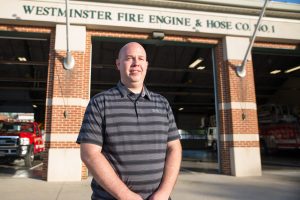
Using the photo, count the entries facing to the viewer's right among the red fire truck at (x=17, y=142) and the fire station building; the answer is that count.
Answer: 0

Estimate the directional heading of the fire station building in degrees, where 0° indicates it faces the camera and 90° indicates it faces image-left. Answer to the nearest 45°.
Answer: approximately 0°

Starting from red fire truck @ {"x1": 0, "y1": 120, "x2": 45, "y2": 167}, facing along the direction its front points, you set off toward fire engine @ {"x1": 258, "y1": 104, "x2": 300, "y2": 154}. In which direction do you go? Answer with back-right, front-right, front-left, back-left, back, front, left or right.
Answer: back-left

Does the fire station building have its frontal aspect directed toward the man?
yes

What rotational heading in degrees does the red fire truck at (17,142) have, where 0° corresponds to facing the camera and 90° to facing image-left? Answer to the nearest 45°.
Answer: approximately 45°

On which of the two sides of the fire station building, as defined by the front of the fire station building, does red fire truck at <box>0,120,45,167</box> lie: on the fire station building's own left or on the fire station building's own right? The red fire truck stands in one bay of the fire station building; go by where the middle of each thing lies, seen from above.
on the fire station building's own right
